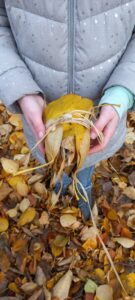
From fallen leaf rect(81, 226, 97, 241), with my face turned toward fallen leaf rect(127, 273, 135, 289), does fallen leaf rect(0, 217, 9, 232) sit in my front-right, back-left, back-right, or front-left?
back-right

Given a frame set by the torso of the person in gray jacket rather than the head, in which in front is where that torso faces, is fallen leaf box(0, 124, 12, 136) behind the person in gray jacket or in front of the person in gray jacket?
behind

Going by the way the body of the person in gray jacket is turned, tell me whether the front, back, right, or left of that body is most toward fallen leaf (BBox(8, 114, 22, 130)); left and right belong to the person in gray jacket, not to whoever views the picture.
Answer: back

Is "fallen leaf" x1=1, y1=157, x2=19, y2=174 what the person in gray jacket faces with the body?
no

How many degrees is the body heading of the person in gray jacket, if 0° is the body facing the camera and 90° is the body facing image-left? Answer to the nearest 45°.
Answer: approximately 0°
